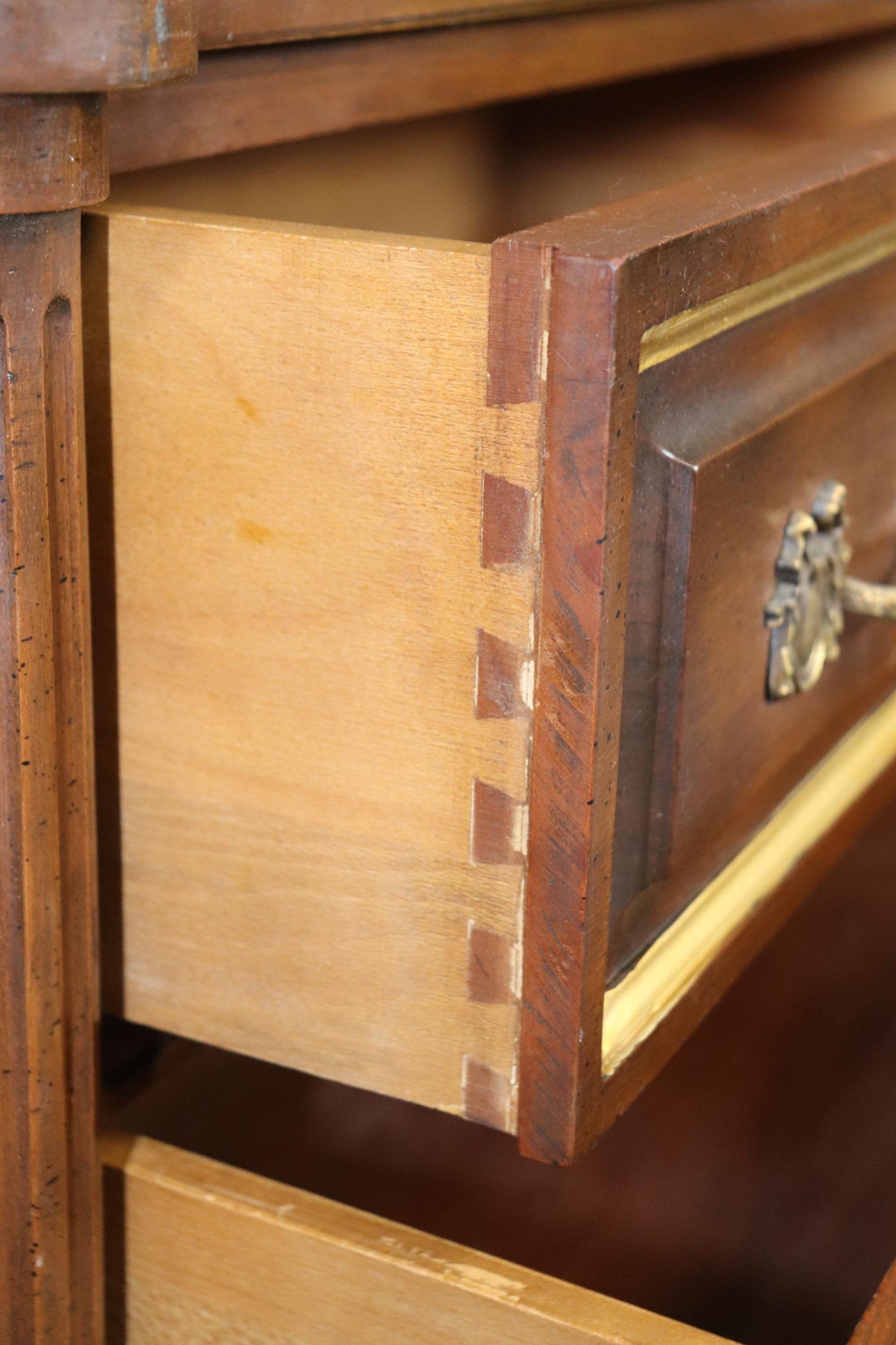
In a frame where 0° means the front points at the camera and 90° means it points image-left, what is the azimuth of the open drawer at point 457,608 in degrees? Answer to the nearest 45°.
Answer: approximately 315°
